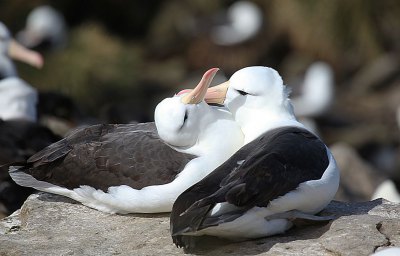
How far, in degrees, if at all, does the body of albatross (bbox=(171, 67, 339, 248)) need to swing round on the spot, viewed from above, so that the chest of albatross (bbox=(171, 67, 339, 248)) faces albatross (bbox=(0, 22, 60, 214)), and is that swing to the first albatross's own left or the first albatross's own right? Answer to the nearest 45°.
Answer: approximately 135° to the first albatross's own left

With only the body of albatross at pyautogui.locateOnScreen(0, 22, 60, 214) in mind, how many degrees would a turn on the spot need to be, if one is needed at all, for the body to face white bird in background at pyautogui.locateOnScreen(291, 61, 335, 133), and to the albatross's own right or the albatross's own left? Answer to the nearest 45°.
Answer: approximately 45° to the albatross's own left

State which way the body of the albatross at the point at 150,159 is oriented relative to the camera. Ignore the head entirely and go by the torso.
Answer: to the viewer's right

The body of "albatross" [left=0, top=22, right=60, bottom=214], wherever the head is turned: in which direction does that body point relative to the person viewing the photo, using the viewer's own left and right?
facing to the right of the viewer

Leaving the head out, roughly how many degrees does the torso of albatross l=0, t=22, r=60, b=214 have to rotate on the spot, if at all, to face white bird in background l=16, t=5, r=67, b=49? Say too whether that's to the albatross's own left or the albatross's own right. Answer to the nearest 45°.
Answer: approximately 90° to the albatross's own left

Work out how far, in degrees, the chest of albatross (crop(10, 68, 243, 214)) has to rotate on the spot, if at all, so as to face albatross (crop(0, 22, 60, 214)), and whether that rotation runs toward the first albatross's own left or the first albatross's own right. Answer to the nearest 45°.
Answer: approximately 135° to the first albatross's own left
